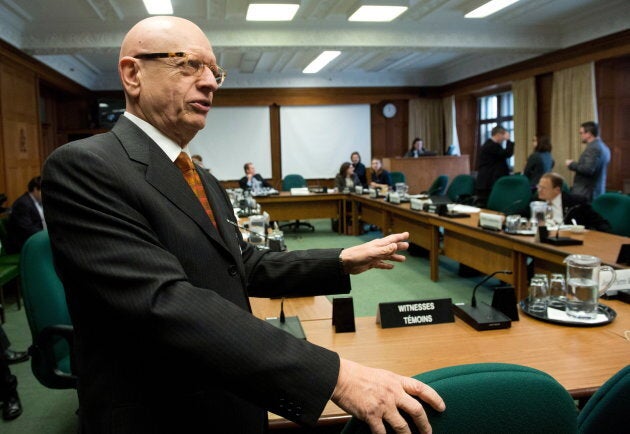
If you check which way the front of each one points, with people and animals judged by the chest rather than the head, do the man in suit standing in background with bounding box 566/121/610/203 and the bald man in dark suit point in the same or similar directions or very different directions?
very different directions

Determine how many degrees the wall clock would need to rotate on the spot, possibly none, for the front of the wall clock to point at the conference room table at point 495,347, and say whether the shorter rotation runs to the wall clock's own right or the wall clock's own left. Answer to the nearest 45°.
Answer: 0° — it already faces it

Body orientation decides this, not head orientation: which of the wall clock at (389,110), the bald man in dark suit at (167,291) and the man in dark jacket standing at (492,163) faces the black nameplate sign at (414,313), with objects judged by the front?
the wall clock

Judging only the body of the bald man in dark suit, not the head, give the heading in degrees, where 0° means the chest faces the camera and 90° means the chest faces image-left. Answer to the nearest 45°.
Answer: approximately 315°

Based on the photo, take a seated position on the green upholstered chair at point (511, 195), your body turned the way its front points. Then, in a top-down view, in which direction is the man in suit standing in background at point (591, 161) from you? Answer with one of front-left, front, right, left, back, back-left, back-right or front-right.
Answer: back

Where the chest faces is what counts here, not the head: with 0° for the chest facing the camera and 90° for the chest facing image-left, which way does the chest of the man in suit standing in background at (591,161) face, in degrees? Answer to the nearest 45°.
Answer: approximately 90°

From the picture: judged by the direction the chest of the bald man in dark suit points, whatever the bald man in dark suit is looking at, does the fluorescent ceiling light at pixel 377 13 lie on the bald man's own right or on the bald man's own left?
on the bald man's own left

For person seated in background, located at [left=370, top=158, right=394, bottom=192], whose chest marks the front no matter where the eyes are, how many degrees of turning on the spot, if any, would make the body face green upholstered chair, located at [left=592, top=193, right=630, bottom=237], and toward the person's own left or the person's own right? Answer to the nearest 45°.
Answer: approximately 45° to the person's own left

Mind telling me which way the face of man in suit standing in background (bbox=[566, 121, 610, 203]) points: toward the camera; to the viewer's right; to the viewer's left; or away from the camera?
to the viewer's left

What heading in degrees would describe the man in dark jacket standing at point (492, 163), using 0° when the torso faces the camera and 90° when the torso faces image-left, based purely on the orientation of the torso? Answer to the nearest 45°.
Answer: approximately 270°
